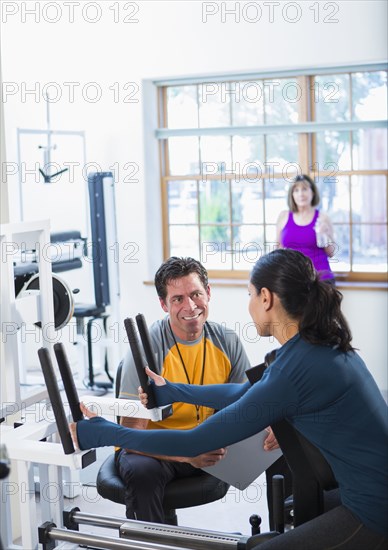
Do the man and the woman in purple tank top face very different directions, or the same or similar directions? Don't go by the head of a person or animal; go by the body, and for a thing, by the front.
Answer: same or similar directions

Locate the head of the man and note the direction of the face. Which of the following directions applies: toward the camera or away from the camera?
toward the camera

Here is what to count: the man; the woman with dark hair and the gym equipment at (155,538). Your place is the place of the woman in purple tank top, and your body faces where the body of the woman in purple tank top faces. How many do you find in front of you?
3

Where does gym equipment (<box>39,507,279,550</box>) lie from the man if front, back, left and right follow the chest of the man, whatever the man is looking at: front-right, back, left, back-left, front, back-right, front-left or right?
front

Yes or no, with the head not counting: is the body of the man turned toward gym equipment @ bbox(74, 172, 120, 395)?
no

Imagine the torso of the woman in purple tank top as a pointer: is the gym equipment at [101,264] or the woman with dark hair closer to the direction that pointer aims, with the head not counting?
the woman with dark hair

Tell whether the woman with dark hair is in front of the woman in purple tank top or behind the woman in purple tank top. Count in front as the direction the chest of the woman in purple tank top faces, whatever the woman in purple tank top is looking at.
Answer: in front

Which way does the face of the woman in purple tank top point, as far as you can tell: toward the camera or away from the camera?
toward the camera

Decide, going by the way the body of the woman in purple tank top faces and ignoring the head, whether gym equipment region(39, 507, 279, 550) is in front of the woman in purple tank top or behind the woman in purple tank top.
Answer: in front

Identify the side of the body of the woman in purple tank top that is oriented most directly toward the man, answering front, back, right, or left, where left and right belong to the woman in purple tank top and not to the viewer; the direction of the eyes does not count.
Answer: front

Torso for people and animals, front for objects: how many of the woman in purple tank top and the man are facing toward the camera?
2

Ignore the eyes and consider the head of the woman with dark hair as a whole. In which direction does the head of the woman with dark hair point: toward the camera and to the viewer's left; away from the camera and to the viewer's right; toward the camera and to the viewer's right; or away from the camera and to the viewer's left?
away from the camera and to the viewer's left

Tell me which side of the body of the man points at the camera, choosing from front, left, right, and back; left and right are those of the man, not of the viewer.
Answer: front

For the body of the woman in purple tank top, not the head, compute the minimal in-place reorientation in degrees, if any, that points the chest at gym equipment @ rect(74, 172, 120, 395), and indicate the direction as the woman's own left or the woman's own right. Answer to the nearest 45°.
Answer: approximately 90° to the woman's own right

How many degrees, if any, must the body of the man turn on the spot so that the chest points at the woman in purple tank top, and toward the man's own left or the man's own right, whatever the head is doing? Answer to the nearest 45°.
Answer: approximately 180°

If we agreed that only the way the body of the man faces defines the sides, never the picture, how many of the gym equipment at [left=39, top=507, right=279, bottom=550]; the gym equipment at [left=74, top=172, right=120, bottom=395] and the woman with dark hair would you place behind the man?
1

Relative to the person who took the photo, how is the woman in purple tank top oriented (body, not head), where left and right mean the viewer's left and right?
facing the viewer

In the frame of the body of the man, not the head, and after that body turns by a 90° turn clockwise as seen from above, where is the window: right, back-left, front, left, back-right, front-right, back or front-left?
right
